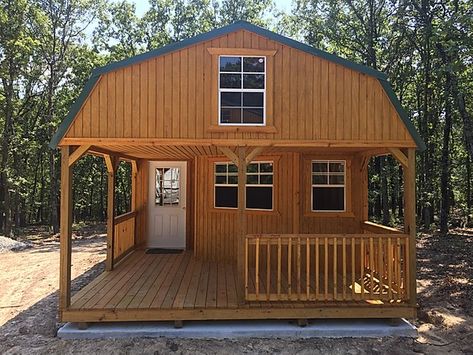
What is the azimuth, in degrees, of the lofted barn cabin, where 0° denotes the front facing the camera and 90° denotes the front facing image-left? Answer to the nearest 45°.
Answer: approximately 0°
